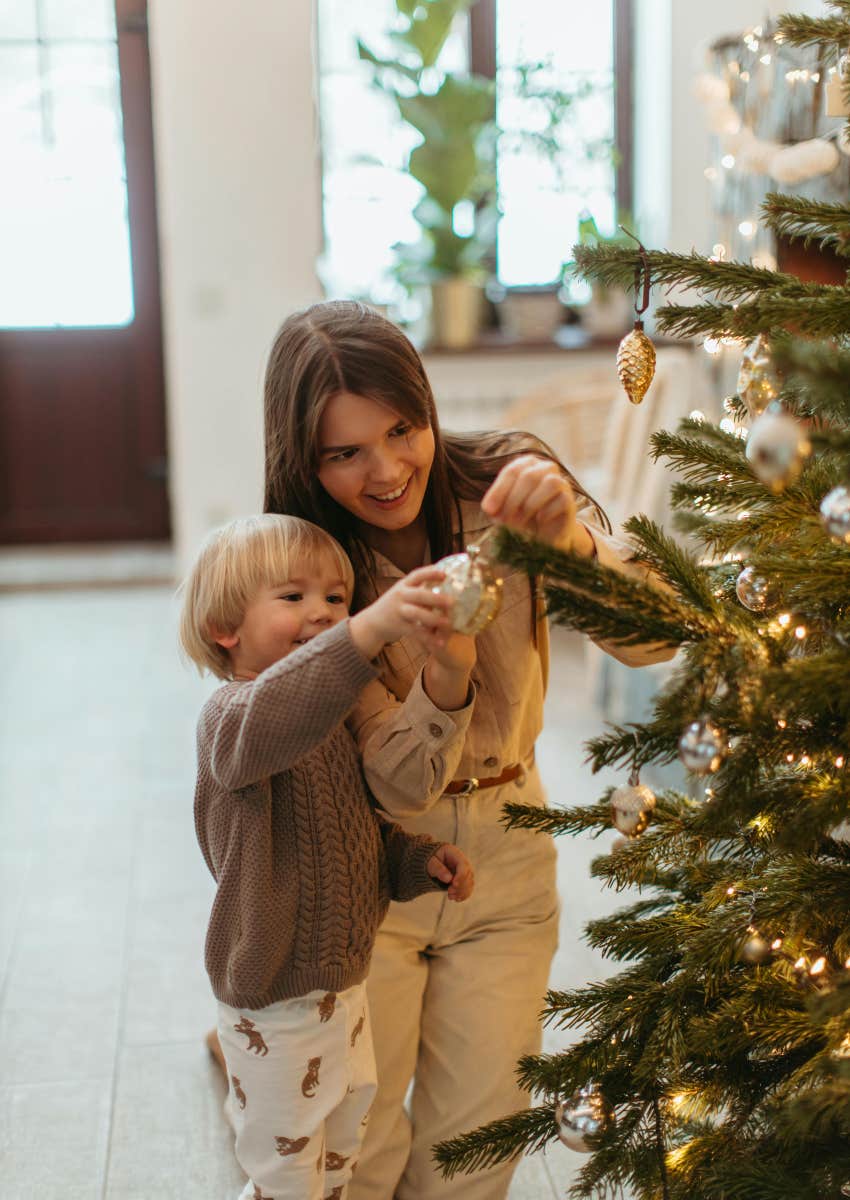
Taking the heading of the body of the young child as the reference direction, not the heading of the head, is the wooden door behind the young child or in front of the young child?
behind

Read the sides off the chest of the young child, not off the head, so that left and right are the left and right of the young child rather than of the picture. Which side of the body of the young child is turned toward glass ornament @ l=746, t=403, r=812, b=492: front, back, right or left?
front

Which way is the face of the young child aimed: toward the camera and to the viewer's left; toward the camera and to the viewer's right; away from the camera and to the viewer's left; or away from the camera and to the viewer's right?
toward the camera and to the viewer's right

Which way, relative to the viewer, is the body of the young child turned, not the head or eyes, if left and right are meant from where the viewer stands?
facing the viewer and to the right of the viewer

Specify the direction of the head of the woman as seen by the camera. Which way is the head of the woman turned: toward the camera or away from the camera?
toward the camera

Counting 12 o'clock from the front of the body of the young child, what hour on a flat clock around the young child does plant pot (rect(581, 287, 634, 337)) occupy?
The plant pot is roughly at 8 o'clock from the young child.

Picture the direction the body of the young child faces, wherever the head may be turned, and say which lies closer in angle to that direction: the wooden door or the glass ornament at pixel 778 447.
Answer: the glass ornament

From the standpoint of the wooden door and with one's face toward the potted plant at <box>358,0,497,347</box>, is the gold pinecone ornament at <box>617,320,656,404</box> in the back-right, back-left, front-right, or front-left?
front-right

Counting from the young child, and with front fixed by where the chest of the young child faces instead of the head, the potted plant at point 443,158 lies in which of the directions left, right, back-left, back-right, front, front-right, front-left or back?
back-left
